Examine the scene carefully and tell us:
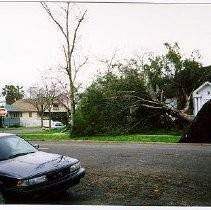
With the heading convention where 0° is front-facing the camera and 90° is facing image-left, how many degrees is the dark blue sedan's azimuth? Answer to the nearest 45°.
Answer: approximately 315°

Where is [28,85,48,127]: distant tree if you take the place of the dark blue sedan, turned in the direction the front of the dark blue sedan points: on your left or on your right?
on your left

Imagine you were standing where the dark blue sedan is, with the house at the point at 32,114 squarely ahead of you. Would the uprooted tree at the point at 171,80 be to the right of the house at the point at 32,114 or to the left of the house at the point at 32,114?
right

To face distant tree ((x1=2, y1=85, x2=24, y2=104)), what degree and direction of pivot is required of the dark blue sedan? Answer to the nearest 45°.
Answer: approximately 135° to its left

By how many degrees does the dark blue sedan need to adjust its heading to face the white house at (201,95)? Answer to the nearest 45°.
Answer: approximately 90° to its left
